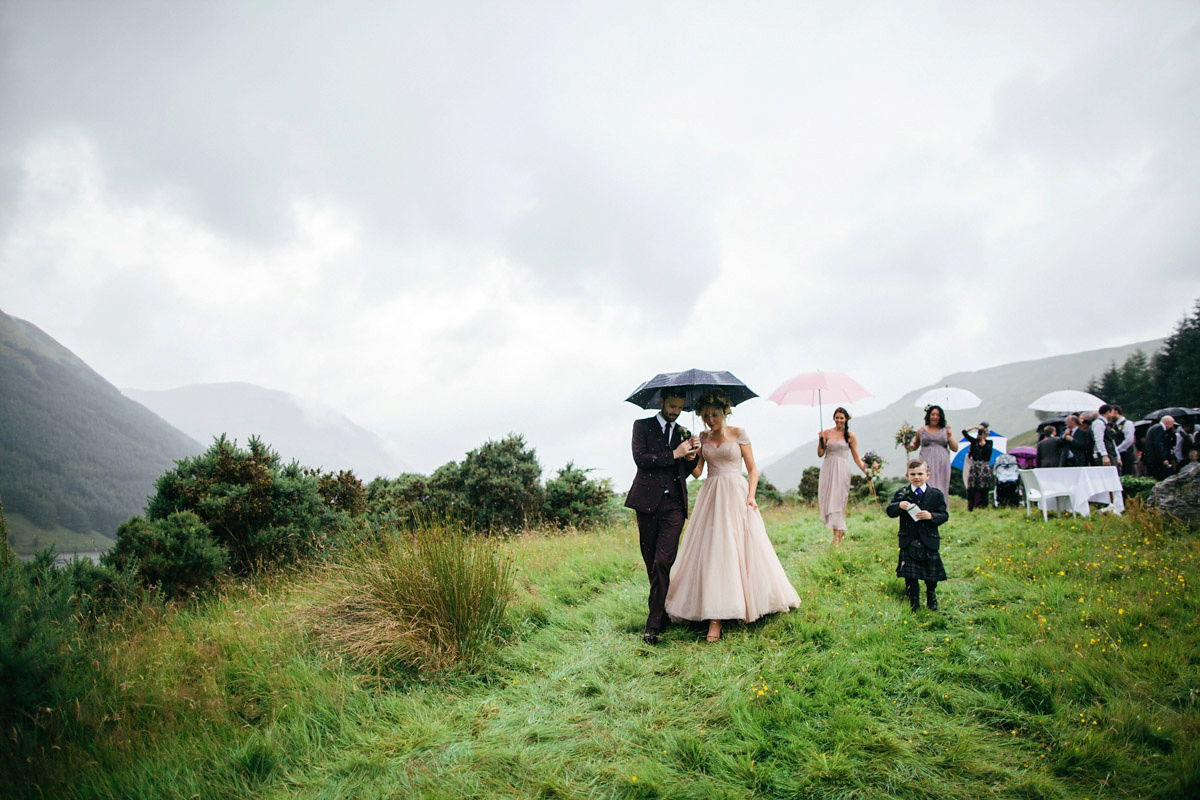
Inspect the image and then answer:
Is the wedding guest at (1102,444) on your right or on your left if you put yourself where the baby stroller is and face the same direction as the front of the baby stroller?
on your left

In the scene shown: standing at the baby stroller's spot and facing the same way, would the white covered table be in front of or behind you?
in front

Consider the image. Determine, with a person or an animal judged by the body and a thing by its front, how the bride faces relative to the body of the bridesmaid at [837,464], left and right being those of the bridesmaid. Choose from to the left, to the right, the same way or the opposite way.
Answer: the same way

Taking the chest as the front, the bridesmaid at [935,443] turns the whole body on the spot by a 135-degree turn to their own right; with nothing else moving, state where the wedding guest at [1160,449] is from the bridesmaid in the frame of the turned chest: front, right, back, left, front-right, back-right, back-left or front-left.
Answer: right

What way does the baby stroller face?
toward the camera

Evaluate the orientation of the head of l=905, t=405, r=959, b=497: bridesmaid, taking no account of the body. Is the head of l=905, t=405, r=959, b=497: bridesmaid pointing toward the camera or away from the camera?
toward the camera

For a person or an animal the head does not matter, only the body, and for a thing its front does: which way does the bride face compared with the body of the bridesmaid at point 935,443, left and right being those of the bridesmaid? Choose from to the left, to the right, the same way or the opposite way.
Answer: the same way

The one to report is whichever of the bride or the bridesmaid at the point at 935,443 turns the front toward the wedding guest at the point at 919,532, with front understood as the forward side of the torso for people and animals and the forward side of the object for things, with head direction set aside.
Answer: the bridesmaid

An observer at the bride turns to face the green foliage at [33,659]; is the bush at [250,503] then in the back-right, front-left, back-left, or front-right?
front-right

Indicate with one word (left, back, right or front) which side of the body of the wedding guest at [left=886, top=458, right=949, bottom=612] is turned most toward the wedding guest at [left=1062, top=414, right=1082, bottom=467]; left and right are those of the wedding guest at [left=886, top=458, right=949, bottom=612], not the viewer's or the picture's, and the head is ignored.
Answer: back

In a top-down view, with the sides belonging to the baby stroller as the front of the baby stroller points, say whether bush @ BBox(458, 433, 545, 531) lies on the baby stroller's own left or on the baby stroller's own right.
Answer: on the baby stroller's own right

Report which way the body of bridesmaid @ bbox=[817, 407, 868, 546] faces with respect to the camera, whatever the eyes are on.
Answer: toward the camera

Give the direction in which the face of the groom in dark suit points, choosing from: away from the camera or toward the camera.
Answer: toward the camera

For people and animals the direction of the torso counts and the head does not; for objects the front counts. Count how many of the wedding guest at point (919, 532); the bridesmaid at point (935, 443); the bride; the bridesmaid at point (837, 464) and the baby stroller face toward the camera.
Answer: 5

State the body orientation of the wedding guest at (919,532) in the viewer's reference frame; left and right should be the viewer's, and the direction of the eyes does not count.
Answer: facing the viewer

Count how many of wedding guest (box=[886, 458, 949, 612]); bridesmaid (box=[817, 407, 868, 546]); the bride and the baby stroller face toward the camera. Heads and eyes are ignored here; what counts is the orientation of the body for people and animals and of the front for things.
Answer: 4

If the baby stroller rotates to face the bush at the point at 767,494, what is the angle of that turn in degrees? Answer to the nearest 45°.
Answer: approximately 135° to its right

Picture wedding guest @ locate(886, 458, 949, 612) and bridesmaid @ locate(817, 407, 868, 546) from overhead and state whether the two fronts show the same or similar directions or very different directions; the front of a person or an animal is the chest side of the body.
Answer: same or similar directions

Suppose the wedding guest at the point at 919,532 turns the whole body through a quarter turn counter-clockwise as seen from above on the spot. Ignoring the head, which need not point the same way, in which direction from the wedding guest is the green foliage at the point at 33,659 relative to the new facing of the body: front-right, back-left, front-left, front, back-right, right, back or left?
back-right

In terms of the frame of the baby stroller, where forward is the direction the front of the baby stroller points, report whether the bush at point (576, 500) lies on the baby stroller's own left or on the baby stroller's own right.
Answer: on the baby stroller's own right
